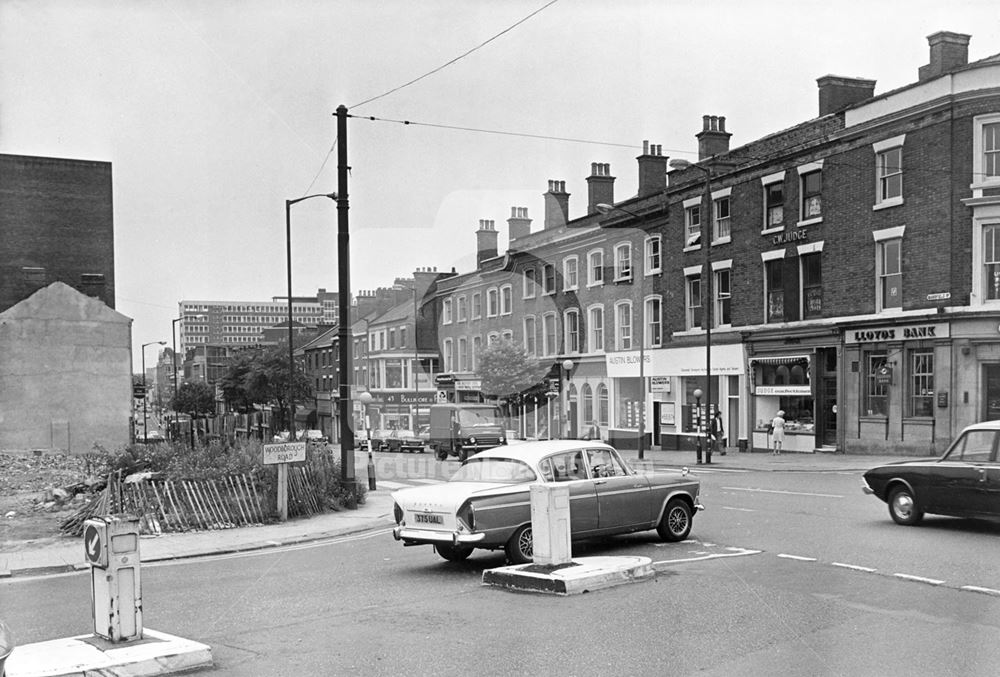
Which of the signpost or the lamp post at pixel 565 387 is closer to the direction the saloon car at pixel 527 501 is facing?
the lamp post

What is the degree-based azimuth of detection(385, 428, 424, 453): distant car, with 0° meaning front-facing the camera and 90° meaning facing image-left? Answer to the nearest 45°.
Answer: approximately 315°

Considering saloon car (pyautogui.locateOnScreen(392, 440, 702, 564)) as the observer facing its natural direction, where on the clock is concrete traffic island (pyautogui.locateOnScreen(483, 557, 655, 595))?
The concrete traffic island is roughly at 4 o'clock from the saloon car.

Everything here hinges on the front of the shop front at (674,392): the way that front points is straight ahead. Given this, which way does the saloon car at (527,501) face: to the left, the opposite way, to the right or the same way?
the opposite way

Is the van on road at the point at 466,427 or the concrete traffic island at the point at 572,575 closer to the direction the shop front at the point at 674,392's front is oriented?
the van on road

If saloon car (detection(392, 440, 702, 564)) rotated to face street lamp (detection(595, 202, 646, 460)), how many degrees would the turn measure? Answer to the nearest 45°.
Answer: approximately 45° to its left

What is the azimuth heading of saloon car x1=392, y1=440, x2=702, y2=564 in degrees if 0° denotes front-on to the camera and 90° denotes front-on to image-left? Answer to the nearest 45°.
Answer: approximately 225°

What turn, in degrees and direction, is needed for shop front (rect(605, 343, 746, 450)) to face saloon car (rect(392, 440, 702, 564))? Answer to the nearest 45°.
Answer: approximately 45° to its left

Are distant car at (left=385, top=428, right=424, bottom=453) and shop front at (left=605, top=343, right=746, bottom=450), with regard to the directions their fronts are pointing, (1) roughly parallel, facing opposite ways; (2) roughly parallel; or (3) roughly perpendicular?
roughly perpendicular

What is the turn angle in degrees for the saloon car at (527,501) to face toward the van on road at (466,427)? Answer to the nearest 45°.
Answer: approximately 45° to its left

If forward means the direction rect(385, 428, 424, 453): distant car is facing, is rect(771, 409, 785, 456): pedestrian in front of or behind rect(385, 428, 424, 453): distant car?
in front

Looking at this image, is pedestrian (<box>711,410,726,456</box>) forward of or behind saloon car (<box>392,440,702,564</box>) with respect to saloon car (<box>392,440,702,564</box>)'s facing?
forward
